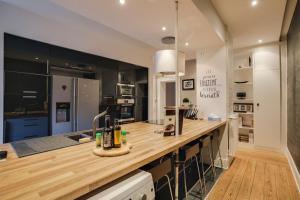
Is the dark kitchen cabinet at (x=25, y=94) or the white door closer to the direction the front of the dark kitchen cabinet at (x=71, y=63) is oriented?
the white door

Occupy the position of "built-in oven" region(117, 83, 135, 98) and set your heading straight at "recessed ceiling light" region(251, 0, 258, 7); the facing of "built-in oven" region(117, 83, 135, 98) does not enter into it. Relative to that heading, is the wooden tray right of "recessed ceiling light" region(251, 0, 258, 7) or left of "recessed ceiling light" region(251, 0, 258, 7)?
right

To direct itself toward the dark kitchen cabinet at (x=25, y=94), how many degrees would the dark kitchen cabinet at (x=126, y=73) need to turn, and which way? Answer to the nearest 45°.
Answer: approximately 90° to its right

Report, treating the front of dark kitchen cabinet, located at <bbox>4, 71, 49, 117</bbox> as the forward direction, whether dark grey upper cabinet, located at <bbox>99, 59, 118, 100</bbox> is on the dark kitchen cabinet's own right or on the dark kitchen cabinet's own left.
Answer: on the dark kitchen cabinet's own left
